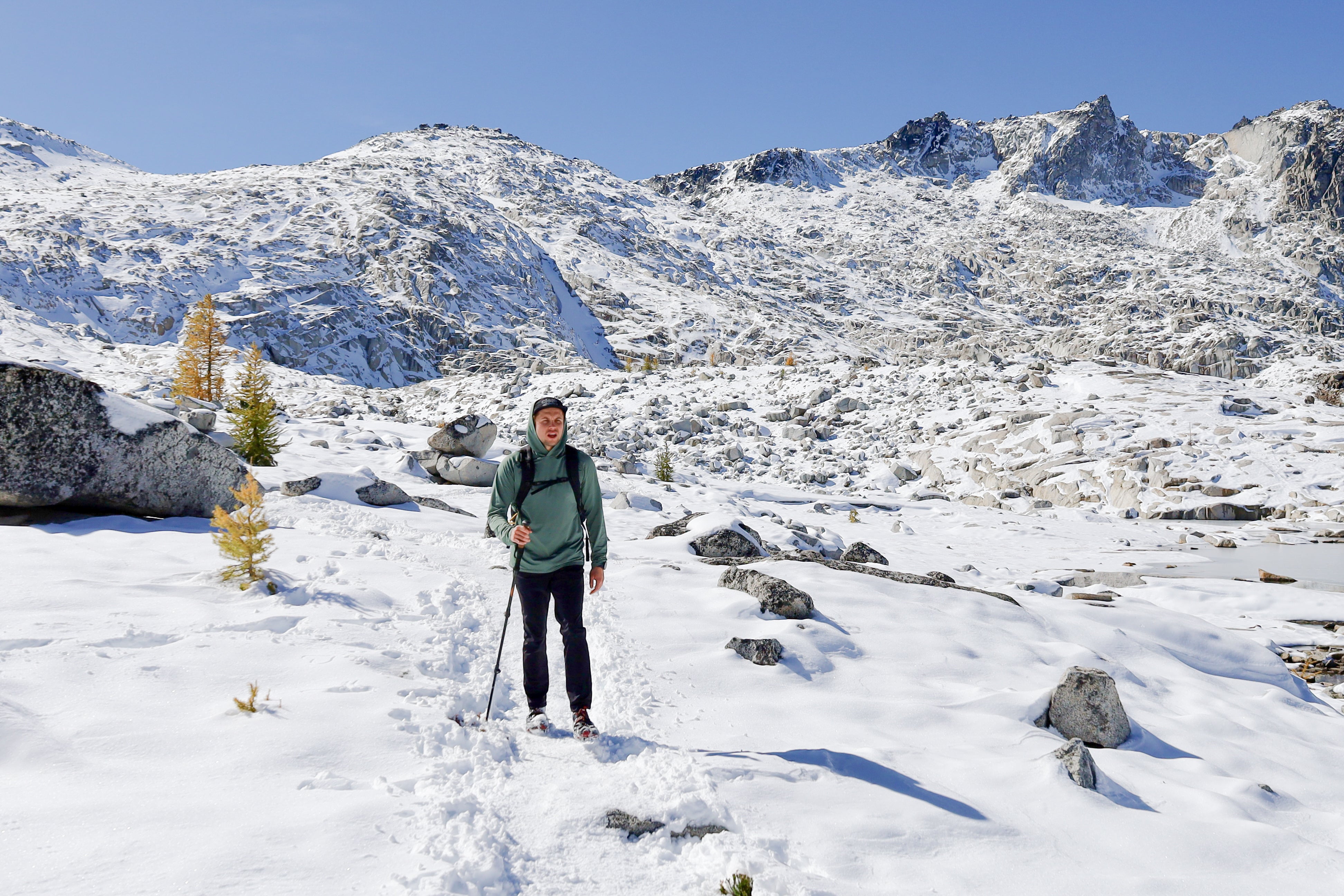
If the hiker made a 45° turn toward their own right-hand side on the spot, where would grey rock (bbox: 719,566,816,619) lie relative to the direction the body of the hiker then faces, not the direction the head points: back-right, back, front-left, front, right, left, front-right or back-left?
back

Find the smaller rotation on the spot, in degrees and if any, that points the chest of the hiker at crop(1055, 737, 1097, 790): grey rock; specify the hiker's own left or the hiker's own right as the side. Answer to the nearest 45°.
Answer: approximately 90° to the hiker's own left

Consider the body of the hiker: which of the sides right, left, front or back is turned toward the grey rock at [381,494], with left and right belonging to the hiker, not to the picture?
back

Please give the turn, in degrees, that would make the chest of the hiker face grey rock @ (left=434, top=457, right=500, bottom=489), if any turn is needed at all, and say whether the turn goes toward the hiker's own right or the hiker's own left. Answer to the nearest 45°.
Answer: approximately 180°

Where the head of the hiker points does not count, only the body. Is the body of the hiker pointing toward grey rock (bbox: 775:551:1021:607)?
no

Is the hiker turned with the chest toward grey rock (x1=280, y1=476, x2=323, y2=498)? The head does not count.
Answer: no

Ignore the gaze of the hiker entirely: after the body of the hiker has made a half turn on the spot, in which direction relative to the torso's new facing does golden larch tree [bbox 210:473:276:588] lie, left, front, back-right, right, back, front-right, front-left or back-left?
front-left

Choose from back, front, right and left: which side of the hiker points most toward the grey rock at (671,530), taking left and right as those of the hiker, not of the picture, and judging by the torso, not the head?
back

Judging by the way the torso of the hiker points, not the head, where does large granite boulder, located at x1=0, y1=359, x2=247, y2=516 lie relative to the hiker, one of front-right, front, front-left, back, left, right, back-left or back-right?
back-right

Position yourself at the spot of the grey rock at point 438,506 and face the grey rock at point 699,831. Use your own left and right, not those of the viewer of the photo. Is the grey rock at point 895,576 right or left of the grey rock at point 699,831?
left

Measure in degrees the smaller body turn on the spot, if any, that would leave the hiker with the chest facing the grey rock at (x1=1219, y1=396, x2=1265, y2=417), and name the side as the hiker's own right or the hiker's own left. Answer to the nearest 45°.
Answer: approximately 135° to the hiker's own left

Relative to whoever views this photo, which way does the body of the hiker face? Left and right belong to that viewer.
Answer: facing the viewer

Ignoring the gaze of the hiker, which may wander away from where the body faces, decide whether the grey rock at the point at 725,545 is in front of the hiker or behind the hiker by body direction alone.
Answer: behind

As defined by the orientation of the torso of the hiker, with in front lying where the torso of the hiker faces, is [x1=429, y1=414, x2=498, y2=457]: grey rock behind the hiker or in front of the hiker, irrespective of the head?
behind

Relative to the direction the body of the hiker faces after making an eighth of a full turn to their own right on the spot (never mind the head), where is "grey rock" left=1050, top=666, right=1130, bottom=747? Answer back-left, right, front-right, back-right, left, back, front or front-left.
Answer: back-left

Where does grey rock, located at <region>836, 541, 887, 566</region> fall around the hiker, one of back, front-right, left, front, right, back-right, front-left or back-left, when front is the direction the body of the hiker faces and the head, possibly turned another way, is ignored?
back-left

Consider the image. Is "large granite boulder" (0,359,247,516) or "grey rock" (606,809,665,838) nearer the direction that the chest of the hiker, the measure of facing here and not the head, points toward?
the grey rock

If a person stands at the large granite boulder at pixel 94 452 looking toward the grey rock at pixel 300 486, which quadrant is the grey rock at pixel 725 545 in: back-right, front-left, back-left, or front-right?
front-right

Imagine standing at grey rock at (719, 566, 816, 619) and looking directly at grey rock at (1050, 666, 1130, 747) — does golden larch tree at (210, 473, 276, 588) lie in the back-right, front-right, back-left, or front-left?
back-right

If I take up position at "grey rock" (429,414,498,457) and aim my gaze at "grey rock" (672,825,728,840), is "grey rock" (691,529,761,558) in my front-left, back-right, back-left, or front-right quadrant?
front-left
